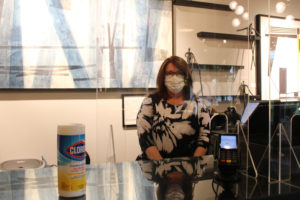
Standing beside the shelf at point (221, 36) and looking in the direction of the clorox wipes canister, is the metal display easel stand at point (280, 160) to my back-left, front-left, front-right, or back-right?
front-left

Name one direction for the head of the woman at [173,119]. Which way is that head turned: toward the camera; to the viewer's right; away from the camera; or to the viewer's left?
toward the camera

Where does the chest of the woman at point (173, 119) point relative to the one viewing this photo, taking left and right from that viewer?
facing the viewer

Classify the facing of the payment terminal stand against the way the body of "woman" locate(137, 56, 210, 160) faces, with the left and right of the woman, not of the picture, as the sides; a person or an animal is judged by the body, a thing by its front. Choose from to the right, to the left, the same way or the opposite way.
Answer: the same way

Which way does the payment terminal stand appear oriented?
toward the camera
